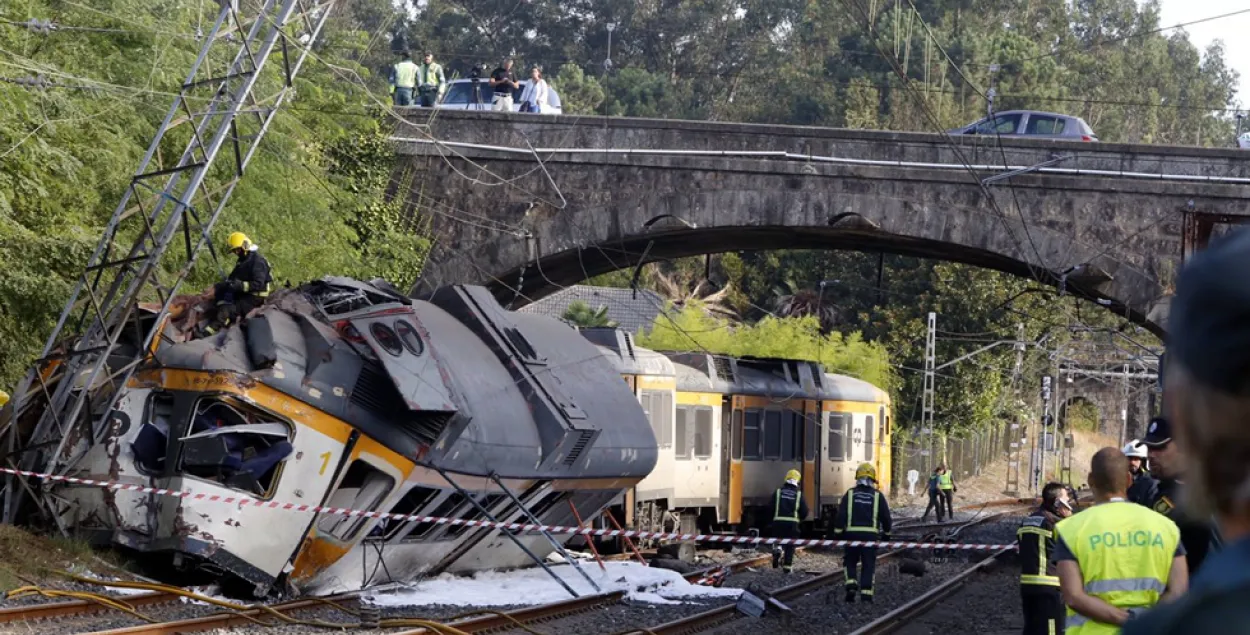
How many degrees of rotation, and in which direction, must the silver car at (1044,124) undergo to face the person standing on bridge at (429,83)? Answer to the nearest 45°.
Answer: approximately 45° to its left

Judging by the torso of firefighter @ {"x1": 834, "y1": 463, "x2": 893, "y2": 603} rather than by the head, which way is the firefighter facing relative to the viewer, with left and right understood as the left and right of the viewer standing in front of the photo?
facing away from the viewer

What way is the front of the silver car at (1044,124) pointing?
to the viewer's left

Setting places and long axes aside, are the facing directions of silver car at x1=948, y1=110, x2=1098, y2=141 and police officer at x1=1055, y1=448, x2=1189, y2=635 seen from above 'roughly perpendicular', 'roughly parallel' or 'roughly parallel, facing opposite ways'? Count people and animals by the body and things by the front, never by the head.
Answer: roughly perpendicular

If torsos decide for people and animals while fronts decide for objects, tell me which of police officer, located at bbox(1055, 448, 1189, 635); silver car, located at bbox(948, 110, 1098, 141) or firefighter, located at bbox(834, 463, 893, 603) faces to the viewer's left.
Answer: the silver car

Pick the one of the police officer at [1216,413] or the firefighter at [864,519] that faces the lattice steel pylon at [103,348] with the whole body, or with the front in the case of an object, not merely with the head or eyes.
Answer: the police officer

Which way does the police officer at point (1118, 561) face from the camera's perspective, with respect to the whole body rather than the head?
away from the camera

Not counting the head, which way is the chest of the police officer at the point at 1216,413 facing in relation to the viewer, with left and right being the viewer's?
facing away from the viewer and to the left of the viewer

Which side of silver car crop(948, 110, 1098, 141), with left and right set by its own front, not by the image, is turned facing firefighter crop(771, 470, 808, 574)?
left

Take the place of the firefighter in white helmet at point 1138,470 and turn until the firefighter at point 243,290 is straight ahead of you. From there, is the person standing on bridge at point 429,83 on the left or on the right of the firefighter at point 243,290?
right
